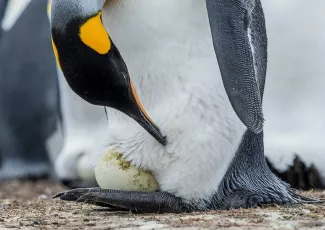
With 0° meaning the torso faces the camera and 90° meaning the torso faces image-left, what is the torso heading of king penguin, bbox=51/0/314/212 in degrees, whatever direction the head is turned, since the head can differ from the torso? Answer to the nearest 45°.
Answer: approximately 90°

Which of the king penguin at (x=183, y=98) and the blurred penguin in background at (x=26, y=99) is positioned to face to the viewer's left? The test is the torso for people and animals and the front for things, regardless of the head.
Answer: the king penguin

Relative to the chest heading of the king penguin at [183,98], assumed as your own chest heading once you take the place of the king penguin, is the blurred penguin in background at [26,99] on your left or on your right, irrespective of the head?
on your right
